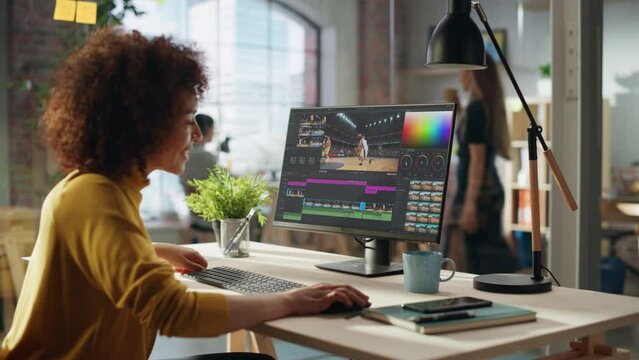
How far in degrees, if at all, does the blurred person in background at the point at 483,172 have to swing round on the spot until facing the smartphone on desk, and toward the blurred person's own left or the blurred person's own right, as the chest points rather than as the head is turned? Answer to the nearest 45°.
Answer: approximately 90° to the blurred person's own left

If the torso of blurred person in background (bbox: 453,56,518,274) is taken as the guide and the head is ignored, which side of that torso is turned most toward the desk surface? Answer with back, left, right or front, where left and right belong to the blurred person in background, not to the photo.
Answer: left

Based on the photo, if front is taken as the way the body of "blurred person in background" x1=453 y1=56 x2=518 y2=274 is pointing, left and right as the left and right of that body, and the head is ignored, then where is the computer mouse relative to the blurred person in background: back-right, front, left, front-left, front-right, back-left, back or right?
left

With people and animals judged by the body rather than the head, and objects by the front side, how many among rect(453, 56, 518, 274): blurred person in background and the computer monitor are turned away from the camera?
0

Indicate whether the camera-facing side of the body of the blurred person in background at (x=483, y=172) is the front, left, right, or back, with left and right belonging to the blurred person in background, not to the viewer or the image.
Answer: left

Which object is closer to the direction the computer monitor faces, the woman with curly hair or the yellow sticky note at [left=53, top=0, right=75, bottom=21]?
the woman with curly hair

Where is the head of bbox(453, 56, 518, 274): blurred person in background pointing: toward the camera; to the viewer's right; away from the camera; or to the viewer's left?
to the viewer's left

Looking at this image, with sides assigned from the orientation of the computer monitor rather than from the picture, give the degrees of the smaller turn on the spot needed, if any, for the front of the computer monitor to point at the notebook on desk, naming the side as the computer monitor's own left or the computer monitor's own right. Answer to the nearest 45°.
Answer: approximately 45° to the computer monitor's own left

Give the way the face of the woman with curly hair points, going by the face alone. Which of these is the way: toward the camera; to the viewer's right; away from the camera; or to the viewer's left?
to the viewer's right

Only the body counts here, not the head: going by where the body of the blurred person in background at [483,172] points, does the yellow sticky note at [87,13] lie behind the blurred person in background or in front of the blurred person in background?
in front

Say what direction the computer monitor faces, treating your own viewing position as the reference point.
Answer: facing the viewer and to the left of the viewer

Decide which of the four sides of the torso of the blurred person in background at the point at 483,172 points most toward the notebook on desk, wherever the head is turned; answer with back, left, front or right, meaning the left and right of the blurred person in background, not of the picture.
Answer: left

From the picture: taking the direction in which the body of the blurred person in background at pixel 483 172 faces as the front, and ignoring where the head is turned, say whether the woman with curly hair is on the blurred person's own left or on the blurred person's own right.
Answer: on the blurred person's own left

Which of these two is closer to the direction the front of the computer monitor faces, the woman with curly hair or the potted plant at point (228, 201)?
the woman with curly hair

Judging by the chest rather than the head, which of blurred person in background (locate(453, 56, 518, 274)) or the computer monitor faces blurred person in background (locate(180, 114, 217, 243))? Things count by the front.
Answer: blurred person in background (locate(453, 56, 518, 274))

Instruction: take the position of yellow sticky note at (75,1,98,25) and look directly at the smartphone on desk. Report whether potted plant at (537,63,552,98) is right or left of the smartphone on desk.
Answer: left
